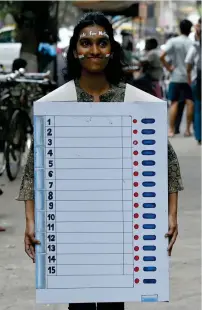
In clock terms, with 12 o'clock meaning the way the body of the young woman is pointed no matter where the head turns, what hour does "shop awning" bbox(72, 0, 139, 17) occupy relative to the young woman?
The shop awning is roughly at 6 o'clock from the young woman.

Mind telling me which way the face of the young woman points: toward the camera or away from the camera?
toward the camera

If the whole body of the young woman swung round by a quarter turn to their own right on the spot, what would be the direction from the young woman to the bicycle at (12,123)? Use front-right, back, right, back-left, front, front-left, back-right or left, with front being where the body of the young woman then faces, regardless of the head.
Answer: right

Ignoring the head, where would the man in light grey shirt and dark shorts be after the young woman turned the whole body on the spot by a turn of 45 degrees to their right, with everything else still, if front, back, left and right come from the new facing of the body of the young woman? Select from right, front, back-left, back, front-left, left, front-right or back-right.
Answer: back-right

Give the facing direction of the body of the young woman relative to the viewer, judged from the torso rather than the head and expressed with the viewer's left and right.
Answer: facing the viewer

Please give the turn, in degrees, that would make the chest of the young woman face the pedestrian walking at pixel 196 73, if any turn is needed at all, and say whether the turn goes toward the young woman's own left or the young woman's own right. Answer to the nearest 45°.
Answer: approximately 180°

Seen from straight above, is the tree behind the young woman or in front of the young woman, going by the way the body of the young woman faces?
behind

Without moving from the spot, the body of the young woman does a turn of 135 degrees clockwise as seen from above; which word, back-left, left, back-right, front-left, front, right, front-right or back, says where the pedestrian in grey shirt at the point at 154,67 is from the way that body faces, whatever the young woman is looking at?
front-right

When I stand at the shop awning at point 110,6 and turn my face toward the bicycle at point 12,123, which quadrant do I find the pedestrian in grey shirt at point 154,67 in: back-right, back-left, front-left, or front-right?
front-left
